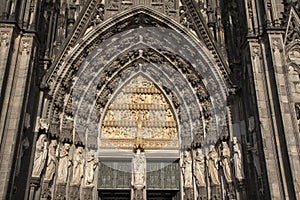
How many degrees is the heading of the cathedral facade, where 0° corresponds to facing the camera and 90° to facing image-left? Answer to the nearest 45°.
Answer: approximately 0°
